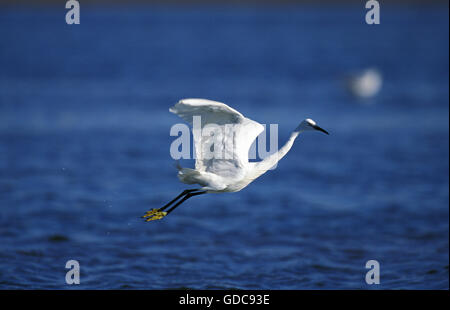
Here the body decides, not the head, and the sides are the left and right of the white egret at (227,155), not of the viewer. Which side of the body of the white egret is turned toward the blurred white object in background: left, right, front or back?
left

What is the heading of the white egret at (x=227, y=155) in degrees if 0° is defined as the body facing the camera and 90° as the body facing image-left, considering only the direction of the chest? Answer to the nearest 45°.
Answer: approximately 270°
